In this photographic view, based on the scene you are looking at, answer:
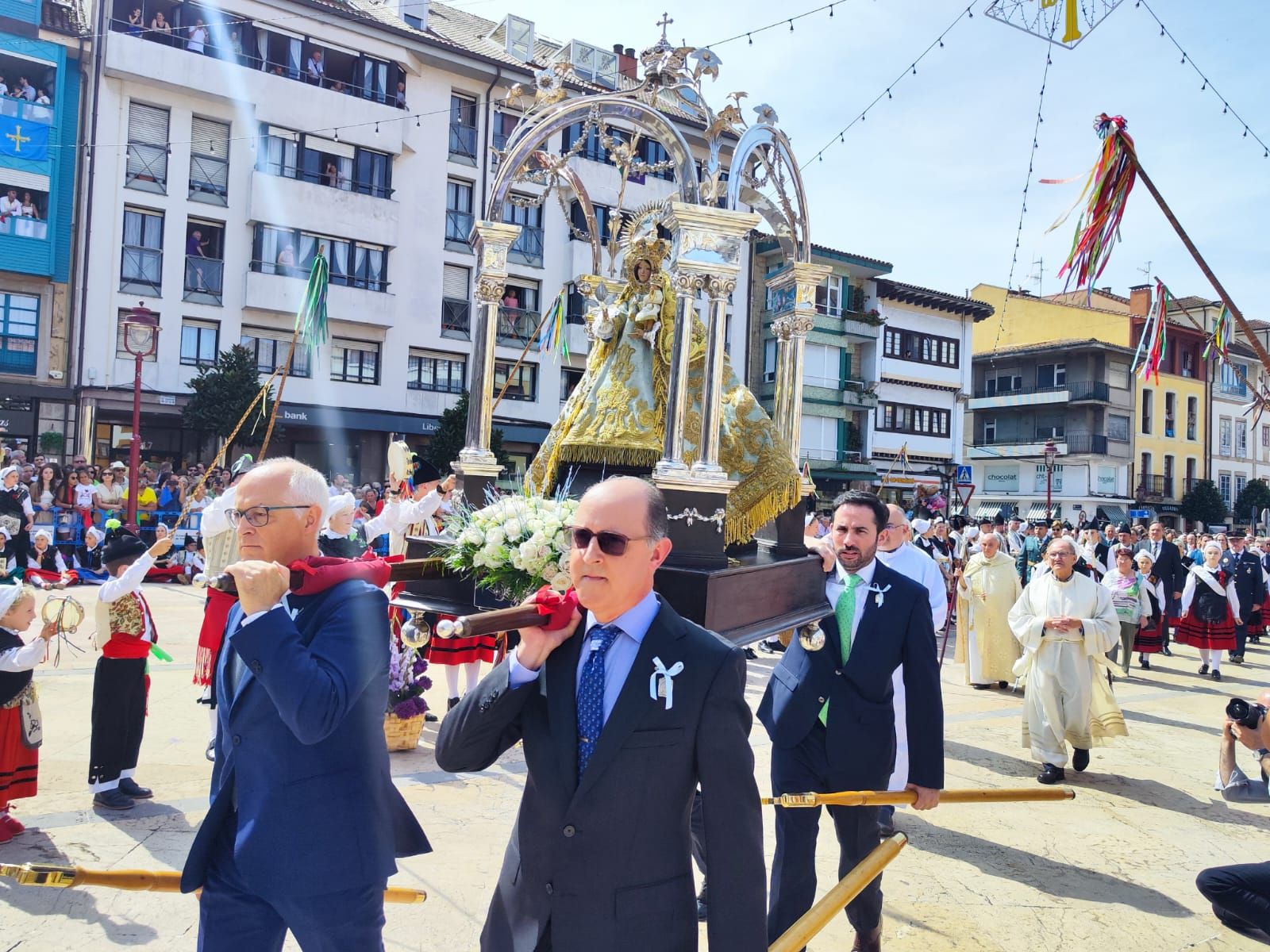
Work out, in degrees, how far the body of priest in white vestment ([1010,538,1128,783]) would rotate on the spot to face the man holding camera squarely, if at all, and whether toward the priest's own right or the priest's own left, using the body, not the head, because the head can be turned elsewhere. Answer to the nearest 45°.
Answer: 0° — they already face them

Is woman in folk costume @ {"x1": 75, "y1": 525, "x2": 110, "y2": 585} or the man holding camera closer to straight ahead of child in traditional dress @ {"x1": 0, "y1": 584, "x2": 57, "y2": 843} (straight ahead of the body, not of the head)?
the man holding camera

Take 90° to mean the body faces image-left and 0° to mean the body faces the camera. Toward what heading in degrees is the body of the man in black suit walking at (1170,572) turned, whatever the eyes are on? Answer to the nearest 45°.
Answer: approximately 0°

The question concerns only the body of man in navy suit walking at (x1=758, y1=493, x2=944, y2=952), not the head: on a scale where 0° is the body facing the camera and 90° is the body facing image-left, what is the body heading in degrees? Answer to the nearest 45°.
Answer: approximately 45°

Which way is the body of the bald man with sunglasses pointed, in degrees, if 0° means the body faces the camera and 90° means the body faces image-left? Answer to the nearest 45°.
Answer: approximately 45°

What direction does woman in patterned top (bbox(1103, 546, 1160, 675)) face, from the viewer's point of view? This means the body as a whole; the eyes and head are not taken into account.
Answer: toward the camera

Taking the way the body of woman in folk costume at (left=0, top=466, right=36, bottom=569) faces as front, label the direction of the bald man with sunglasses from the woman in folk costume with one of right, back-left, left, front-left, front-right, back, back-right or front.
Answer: front

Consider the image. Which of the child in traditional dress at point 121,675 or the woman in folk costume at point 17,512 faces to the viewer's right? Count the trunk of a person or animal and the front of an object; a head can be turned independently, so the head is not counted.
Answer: the child in traditional dress

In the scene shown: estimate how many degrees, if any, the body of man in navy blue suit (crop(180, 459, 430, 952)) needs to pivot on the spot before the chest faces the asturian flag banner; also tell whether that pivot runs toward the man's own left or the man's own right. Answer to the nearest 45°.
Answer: approximately 135° to the man's own right

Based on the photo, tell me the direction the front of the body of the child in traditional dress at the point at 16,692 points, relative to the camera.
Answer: to the viewer's right

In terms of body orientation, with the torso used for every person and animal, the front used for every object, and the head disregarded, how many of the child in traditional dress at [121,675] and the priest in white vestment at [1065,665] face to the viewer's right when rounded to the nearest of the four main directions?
1

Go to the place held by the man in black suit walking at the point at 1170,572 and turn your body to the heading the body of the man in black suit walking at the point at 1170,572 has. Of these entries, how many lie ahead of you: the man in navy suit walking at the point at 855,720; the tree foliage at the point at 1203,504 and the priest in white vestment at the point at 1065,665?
2

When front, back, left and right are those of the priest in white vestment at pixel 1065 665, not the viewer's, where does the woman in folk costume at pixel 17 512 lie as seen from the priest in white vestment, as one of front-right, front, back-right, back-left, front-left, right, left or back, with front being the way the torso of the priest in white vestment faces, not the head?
right

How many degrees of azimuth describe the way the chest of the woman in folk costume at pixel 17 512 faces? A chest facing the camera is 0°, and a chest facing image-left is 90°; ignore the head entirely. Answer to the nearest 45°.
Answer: approximately 0°

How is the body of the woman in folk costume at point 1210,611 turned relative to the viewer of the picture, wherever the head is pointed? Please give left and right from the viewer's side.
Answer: facing the viewer
